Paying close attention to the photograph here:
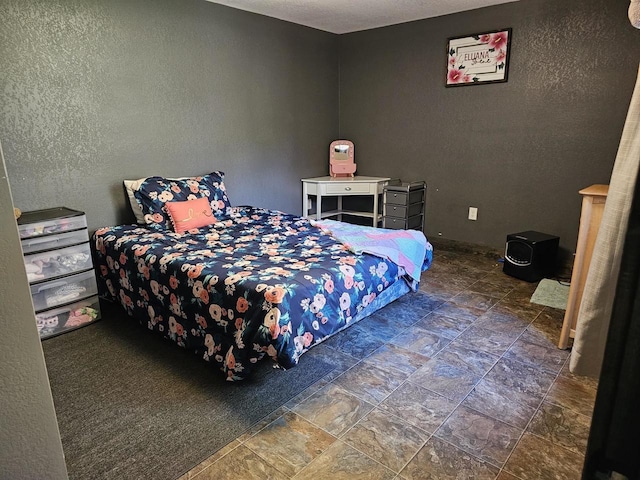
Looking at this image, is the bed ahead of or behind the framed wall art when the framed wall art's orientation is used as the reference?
ahead

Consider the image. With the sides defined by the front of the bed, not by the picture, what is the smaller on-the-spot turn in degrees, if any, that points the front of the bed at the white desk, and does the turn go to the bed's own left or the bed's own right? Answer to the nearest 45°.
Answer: approximately 90° to the bed's own left

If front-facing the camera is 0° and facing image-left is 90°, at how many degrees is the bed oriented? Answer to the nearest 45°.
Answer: approximately 315°

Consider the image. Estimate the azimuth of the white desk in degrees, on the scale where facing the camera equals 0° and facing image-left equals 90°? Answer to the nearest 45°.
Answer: approximately 0°

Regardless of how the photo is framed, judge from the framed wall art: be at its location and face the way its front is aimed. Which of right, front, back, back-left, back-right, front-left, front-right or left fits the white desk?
front-right

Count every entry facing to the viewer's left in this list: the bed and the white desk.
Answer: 0

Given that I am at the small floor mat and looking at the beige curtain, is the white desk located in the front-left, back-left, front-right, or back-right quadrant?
back-right

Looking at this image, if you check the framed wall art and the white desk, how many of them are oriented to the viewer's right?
0

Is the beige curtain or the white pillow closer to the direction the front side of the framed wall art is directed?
the white pillow

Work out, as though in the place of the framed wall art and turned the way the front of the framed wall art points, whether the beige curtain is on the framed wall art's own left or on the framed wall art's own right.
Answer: on the framed wall art's own left

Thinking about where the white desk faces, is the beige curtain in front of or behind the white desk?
in front

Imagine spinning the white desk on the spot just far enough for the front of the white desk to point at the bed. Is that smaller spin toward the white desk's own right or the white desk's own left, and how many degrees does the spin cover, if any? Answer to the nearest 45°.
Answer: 0° — it already faces it
